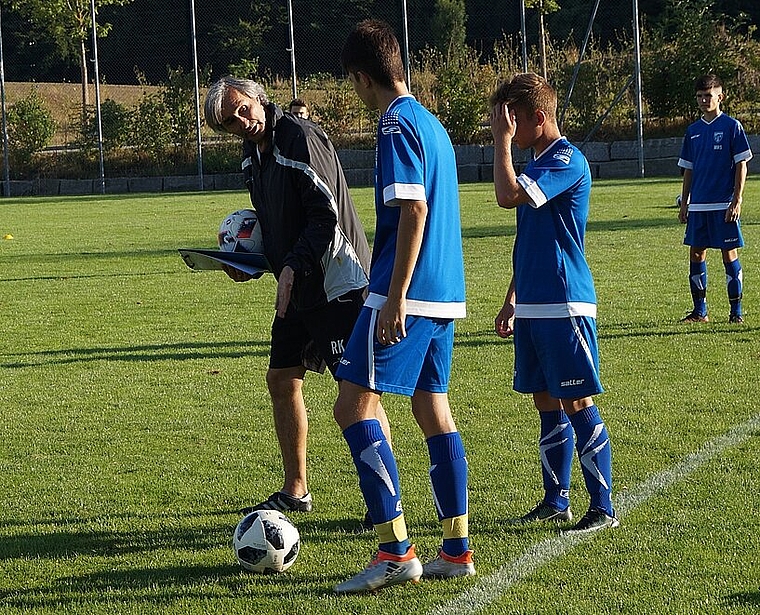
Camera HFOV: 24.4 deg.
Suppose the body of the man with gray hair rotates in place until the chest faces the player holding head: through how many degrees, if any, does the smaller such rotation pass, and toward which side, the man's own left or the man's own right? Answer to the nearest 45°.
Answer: approximately 135° to the man's own left

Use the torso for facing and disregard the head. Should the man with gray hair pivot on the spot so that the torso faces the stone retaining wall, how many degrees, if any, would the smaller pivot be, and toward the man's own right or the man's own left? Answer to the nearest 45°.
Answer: approximately 135° to the man's own right

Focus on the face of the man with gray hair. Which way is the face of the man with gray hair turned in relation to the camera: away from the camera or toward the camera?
toward the camera

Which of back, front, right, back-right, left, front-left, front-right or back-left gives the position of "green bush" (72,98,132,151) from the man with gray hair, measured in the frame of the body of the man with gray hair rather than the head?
back-right

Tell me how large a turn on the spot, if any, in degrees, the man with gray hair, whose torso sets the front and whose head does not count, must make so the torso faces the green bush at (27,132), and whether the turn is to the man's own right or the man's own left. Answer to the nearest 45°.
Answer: approximately 135° to the man's own right

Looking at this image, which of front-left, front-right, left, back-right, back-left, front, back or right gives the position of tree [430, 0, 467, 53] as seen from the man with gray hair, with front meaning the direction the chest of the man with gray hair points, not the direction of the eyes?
back-right

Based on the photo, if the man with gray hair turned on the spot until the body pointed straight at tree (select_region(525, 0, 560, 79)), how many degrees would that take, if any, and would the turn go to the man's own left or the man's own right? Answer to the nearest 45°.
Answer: approximately 135° to the man's own right

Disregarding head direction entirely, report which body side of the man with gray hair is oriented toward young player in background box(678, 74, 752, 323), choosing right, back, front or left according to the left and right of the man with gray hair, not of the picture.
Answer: back

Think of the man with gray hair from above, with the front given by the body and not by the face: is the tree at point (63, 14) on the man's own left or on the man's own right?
on the man's own right

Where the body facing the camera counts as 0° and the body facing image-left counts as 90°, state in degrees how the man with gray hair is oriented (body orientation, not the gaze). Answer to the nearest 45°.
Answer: approximately 45°

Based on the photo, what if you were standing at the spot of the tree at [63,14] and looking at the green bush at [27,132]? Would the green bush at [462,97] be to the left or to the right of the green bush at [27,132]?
left

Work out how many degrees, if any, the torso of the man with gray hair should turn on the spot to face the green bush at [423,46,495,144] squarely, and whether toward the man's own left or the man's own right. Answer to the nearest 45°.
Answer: approximately 135° to the man's own right
